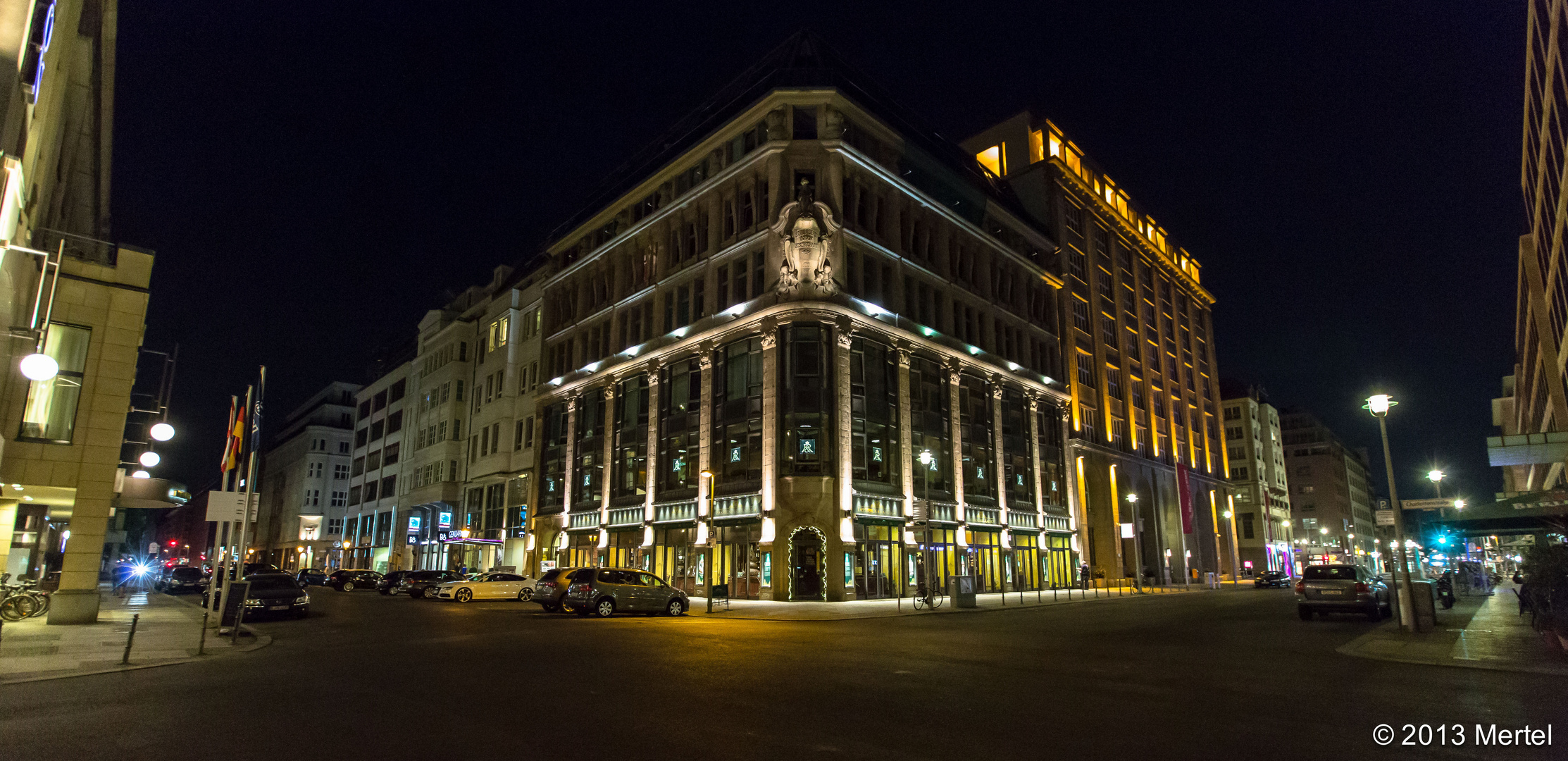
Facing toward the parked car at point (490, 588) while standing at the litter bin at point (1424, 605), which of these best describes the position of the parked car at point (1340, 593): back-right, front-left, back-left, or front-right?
front-right

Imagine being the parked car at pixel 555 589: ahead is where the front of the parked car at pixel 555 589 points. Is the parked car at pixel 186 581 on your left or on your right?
on your left

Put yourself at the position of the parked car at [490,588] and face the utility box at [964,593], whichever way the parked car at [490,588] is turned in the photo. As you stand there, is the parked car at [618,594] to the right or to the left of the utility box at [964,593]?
right

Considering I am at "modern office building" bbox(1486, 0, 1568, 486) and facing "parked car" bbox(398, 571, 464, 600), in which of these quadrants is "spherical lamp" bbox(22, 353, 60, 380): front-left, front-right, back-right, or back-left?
front-left

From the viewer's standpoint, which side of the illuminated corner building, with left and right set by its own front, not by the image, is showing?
front

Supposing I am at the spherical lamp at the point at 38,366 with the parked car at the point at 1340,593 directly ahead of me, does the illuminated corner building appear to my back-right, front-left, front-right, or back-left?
front-left

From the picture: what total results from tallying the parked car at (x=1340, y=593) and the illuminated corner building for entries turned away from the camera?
1

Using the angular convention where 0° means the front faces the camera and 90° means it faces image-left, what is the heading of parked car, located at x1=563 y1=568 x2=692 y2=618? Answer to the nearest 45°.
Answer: approximately 225°

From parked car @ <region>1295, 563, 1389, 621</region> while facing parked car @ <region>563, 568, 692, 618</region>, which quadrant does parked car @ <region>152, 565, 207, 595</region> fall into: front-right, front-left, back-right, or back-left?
front-right
